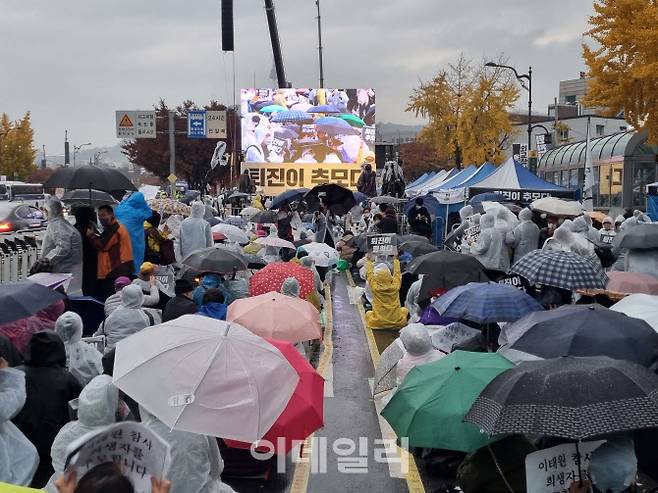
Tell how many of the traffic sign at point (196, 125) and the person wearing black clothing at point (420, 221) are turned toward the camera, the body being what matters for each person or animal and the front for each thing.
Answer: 1

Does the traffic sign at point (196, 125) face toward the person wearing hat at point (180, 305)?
yes

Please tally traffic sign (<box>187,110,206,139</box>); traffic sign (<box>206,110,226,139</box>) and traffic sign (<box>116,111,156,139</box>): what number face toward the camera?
3

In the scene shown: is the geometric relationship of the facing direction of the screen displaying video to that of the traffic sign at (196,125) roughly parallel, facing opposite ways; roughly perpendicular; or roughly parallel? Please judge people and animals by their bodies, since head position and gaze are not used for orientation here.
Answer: roughly parallel

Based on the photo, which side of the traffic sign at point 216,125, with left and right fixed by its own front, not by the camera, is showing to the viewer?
front

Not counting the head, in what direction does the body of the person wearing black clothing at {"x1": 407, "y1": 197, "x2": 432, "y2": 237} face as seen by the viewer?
toward the camera

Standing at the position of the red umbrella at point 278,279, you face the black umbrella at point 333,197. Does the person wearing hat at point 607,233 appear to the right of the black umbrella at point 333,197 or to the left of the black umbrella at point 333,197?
right

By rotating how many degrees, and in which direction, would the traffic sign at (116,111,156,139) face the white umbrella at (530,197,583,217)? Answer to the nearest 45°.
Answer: approximately 45° to its left

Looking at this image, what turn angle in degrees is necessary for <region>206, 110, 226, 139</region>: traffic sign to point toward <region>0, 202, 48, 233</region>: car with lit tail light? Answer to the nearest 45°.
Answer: approximately 45° to its right

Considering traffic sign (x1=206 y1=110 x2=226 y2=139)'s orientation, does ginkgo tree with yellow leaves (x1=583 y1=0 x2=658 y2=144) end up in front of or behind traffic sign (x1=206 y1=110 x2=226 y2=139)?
in front

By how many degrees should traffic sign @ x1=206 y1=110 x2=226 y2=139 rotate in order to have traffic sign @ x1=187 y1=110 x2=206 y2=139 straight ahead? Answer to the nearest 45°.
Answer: approximately 90° to its right

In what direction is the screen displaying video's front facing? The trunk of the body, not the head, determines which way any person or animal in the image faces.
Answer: toward the camera

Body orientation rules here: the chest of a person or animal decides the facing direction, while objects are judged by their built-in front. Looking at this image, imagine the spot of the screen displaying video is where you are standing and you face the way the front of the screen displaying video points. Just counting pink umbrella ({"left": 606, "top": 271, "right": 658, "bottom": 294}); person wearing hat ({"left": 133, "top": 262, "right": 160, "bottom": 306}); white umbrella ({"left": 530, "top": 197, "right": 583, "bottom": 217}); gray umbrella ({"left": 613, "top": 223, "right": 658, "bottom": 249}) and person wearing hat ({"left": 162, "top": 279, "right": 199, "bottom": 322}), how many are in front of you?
5

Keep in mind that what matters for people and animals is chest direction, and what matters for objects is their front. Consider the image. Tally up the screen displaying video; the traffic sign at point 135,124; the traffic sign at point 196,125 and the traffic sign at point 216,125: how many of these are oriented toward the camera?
4

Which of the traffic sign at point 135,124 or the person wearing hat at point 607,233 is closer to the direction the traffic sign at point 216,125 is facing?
the person wearing hat

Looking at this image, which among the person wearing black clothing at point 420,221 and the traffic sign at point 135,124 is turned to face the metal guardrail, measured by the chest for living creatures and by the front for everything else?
the traffic sign

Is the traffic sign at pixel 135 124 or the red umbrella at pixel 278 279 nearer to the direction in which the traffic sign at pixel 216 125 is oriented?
the red umbrella

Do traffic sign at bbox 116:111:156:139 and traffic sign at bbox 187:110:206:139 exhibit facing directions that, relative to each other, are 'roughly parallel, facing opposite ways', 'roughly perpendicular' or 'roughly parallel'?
roughly parallel

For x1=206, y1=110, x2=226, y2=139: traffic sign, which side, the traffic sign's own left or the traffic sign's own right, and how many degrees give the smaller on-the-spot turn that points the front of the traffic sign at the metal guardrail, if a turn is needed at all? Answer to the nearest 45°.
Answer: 0° — it already faces it
